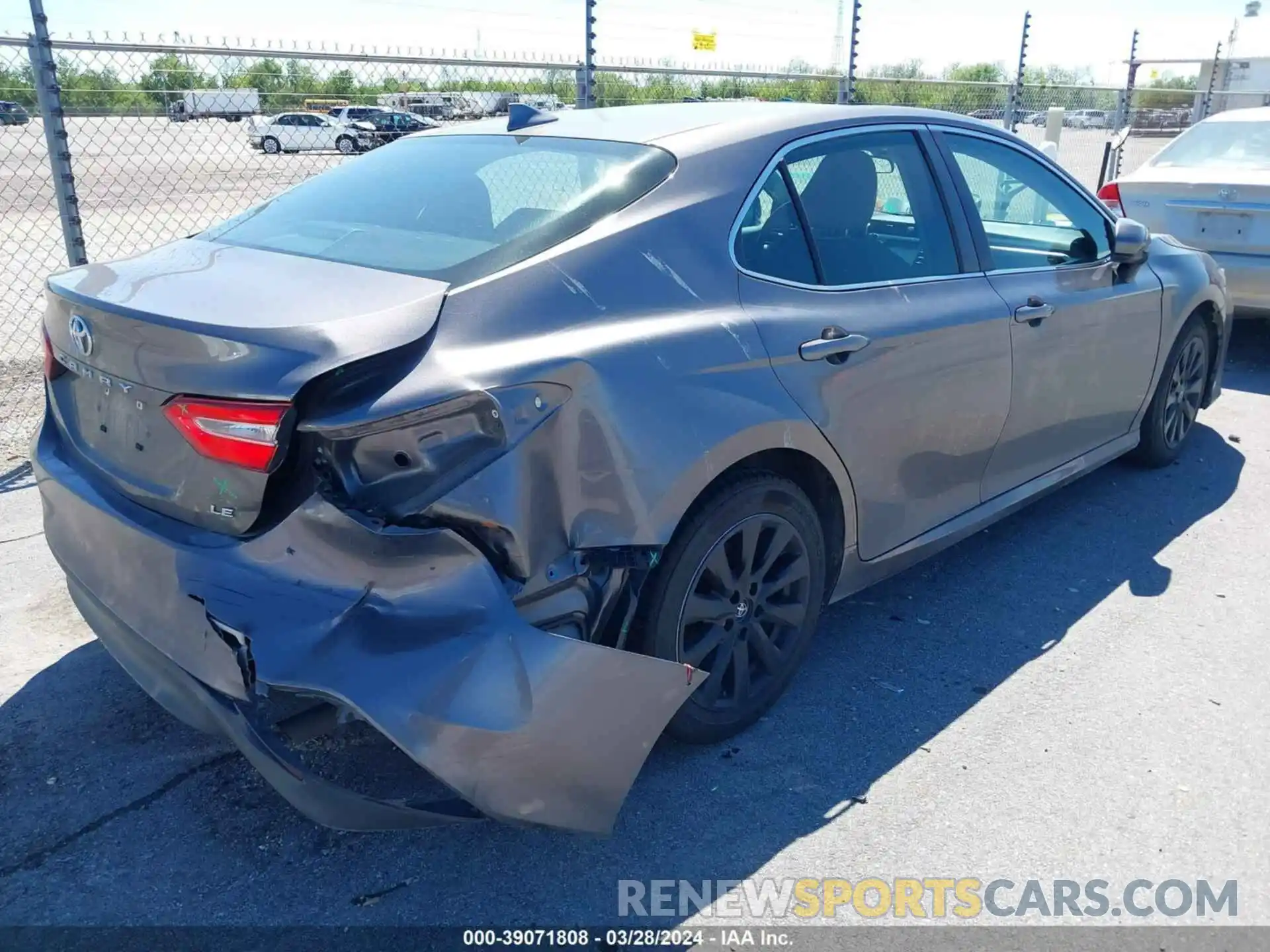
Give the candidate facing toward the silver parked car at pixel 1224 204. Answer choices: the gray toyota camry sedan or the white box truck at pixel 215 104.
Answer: the gray toyota camry sedan

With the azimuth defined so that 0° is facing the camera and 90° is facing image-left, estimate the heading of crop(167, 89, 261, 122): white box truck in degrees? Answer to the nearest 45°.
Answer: approximately 90°

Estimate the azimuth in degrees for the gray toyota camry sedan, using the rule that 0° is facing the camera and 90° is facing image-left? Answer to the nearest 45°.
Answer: approximately 225°

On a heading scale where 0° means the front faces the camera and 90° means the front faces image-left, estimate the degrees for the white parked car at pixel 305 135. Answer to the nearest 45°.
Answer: approximately 270°

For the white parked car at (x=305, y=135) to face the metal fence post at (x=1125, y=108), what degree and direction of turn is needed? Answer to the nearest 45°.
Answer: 0° — it already faces it

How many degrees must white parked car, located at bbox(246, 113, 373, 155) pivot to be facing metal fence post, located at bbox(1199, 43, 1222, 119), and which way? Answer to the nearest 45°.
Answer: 0° — it already faces it

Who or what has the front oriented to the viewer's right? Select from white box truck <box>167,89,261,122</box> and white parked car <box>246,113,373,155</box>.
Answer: the white parked car
